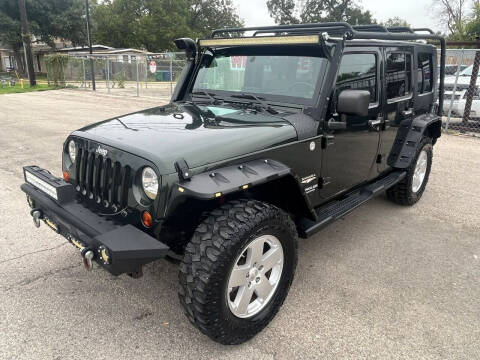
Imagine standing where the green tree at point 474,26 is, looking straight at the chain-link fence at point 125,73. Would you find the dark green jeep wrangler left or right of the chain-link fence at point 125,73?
left

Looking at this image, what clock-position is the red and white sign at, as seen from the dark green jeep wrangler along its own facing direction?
The red and white sign is roughly at 4 o'clock from the dark green jeep wrangler.

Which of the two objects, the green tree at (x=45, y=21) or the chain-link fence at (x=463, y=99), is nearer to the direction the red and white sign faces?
the chain-link fence

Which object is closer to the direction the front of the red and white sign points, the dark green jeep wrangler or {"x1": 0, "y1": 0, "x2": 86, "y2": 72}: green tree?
the dark green jeep wrangler

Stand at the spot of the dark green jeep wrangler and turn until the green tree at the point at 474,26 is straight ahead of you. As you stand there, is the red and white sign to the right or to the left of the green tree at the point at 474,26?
left

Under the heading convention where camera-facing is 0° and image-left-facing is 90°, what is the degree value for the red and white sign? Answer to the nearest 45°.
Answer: approximately 0°

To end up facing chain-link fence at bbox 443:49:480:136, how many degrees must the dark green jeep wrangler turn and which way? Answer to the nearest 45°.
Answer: approximately 180°

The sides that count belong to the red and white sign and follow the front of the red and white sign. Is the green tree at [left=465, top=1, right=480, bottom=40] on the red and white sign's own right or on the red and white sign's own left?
on the red and white sign's own left

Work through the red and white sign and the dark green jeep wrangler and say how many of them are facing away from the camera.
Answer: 0

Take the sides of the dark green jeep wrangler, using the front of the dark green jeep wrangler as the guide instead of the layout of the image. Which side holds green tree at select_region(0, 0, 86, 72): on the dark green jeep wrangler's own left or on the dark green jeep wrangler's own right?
on the dark green jeep wrangler's own right

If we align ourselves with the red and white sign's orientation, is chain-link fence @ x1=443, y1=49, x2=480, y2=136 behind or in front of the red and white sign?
in front

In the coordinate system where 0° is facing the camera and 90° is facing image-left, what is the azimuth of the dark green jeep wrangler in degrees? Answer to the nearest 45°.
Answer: approximately 45°

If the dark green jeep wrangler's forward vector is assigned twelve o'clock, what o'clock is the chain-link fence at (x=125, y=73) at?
The chain-link fence is roughly at 4 o'clock from the dark green jeep wrangler.

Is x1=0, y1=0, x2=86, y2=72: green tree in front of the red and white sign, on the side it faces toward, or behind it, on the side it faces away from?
behind
